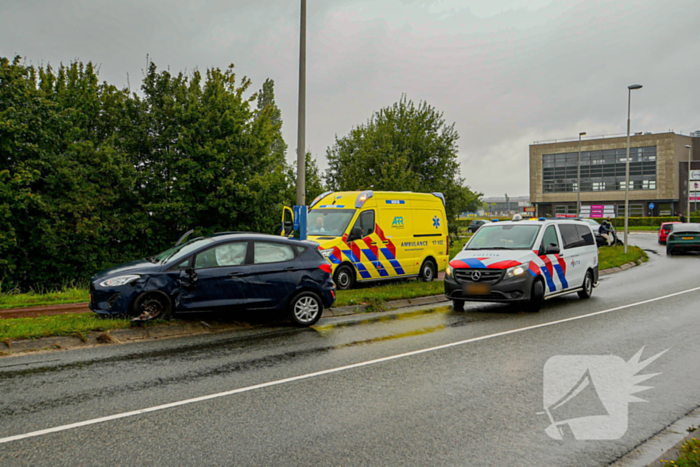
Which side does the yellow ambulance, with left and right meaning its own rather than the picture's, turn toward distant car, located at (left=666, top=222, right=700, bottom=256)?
back

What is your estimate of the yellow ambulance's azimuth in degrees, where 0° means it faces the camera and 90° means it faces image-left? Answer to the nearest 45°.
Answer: approximately 45°

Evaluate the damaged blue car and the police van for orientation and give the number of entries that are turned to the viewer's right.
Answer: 0

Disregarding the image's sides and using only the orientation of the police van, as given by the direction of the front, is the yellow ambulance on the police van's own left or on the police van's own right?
on the police van's own right

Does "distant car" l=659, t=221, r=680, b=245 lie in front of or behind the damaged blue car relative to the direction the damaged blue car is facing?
behind

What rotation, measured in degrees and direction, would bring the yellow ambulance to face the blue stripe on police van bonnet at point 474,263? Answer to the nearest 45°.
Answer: approximately 90° to its left

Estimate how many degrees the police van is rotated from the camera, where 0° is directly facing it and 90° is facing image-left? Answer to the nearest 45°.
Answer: approximately 45°

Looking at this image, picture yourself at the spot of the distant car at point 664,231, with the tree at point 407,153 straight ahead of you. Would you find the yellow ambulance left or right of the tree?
left

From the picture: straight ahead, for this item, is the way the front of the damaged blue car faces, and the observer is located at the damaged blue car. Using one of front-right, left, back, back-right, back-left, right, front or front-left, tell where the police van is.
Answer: back

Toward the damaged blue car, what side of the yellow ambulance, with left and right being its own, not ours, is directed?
front

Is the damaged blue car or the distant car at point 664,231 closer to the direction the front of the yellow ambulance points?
the damaged blue car

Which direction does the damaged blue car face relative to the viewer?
to the viewer's left

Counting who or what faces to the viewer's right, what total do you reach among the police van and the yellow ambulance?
0
